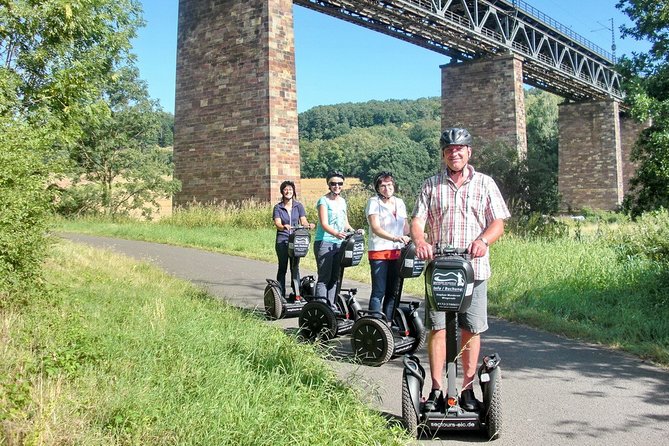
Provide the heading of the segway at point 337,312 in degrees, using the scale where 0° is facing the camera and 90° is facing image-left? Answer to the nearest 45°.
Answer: approximately 315°

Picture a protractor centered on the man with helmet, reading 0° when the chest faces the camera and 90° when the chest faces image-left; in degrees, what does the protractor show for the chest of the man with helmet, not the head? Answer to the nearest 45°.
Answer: approximately 0°

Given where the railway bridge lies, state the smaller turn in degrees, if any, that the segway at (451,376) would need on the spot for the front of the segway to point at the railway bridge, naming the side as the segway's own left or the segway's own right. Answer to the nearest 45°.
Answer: approximately 180°

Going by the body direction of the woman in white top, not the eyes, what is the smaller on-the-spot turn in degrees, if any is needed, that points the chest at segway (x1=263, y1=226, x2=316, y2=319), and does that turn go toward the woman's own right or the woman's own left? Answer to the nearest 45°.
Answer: approximately 180°

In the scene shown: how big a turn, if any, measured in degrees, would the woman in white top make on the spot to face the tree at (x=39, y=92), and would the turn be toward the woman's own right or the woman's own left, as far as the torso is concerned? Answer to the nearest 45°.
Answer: approximately 135° to the woman's own right

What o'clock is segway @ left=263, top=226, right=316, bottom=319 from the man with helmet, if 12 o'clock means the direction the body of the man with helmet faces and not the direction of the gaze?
The segway is roughly at 5 o'clock from the man with helmet.

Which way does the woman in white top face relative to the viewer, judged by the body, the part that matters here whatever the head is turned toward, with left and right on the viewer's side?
facing the viewer and to the right of the viewer
